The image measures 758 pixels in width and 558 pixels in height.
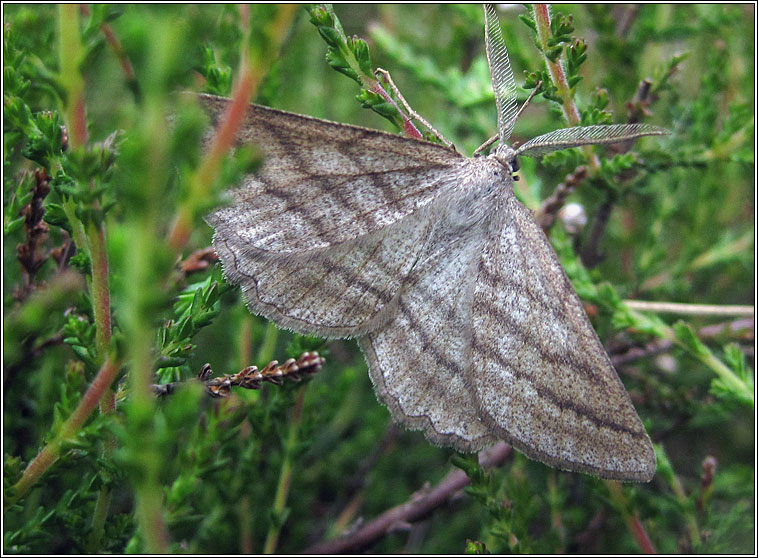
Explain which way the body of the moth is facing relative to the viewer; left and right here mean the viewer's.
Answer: facing away from the viewer and to the right of the viewer

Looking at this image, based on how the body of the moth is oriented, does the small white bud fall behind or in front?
in front

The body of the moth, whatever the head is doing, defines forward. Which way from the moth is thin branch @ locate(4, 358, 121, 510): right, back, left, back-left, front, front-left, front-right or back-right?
back

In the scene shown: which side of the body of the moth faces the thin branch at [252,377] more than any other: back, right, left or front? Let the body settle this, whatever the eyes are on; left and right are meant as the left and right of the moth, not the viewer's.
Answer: back
